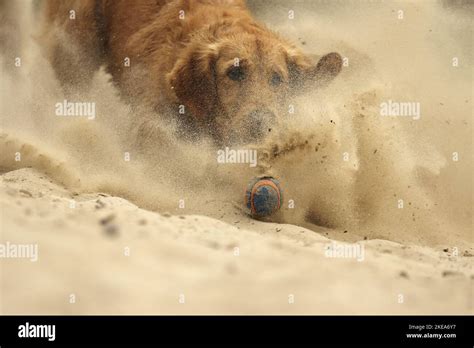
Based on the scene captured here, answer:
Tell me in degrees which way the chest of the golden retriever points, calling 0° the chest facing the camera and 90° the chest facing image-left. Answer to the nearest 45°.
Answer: approximately 315°

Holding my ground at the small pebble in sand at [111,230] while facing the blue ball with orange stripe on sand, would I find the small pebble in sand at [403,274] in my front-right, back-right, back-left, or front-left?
front-right

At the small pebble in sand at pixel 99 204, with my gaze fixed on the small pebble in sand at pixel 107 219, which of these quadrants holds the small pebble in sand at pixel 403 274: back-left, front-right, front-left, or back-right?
front-left

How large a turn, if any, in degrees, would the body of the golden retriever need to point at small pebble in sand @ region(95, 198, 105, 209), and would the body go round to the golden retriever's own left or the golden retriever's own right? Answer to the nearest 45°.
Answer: approximately 90° to the golden retriever's own right

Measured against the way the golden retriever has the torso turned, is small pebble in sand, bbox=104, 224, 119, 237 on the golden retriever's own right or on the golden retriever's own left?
on the golden retriever's own right

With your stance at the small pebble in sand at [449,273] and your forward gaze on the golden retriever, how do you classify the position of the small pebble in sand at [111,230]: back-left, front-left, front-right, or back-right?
front-left

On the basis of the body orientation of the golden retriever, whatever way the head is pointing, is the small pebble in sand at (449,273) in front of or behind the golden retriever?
in front

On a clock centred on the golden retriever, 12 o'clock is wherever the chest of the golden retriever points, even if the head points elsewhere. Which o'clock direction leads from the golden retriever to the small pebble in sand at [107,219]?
The small pebble in sand is roughly at 2 o'clock from the golden retriever.

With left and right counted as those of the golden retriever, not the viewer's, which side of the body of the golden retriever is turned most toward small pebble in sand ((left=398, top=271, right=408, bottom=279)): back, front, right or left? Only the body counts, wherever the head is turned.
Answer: front
